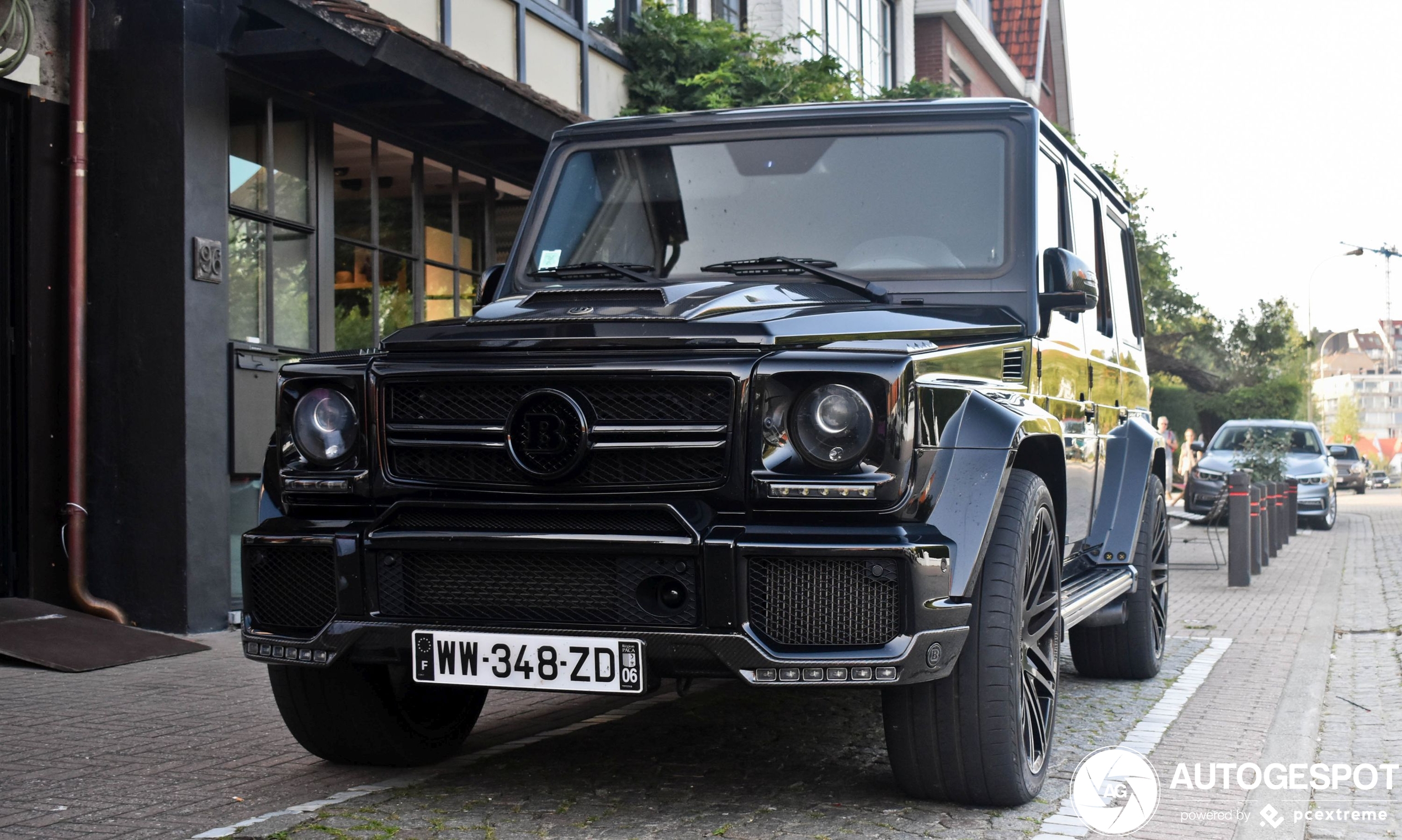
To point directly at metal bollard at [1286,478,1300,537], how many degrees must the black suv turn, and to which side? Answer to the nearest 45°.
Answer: approximately 180°

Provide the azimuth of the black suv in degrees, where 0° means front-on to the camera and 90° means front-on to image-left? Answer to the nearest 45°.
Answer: approximately 45°

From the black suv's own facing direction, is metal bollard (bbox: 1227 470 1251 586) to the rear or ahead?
to the rear

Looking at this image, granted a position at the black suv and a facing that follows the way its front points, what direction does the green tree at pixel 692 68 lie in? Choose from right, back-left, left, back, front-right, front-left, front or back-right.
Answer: back-right

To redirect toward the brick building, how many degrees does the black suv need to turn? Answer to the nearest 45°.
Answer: approximately 135° to its right

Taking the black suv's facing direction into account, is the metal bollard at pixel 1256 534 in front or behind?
behind

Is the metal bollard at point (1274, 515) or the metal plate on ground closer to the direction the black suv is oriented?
the metal plate on ground

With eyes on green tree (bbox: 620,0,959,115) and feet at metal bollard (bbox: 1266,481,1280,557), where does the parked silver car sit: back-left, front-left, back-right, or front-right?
back-right

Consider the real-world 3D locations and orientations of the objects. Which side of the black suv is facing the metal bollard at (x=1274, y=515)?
back

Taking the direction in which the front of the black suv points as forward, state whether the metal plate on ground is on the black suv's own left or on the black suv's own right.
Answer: on the black suv's own right

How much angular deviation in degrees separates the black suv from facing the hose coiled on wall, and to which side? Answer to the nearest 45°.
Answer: approximately 90° to its right

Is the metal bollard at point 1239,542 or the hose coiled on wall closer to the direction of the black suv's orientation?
the hose coiled on wall

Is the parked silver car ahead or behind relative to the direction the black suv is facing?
behind
